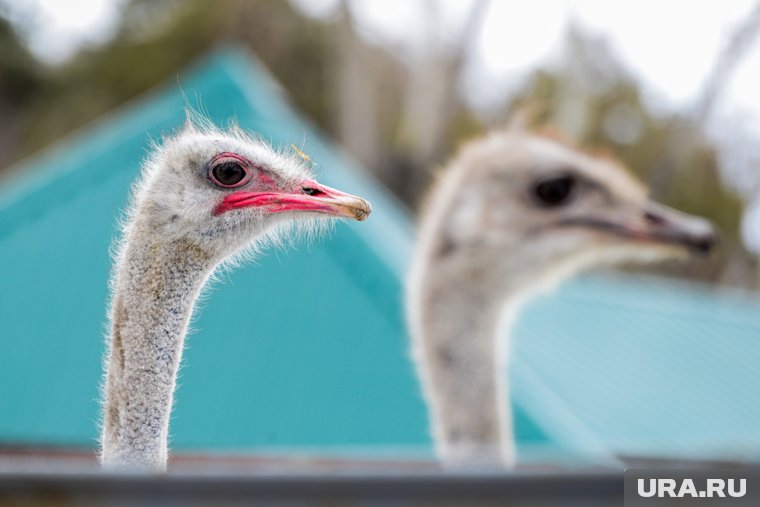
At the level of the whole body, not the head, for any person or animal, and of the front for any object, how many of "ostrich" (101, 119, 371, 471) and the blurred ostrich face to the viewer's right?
2

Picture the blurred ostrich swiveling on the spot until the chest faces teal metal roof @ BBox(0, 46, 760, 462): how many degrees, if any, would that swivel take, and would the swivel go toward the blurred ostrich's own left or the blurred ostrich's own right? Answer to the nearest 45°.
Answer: approximately 135° to the blurred ostrich's own left

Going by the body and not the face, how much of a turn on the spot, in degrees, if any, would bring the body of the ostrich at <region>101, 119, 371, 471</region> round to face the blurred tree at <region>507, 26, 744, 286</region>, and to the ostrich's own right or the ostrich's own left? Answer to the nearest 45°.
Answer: approximately 45° to the ostrich's own left

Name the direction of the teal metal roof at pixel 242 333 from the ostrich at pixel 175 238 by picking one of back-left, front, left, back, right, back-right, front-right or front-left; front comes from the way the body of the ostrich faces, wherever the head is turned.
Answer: left

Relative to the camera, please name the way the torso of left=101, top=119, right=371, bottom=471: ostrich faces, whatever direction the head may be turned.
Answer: to the viewer's right

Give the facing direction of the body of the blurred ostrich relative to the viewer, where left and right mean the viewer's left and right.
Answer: facing to the right of the viewer
